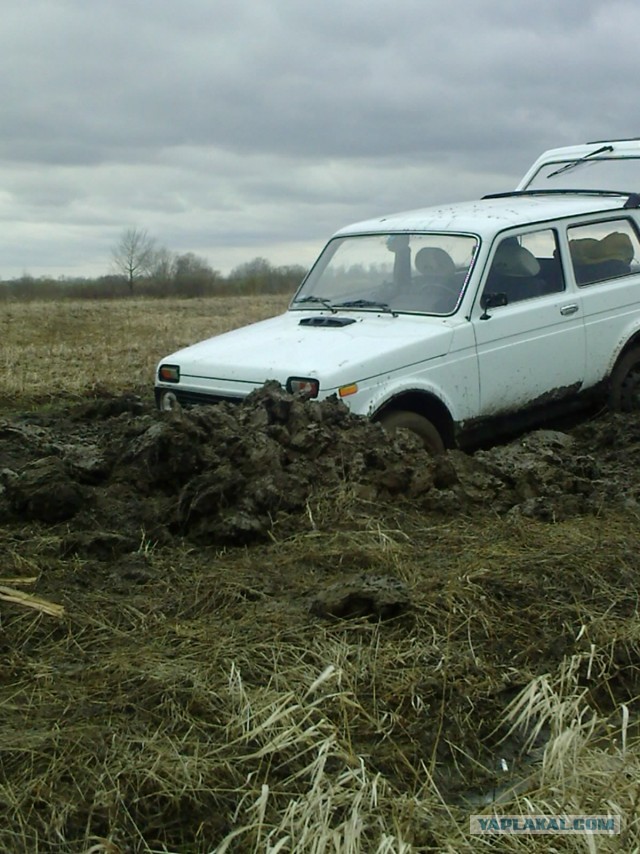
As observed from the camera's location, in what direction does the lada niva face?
facing the viewer and to the left of the viewer
